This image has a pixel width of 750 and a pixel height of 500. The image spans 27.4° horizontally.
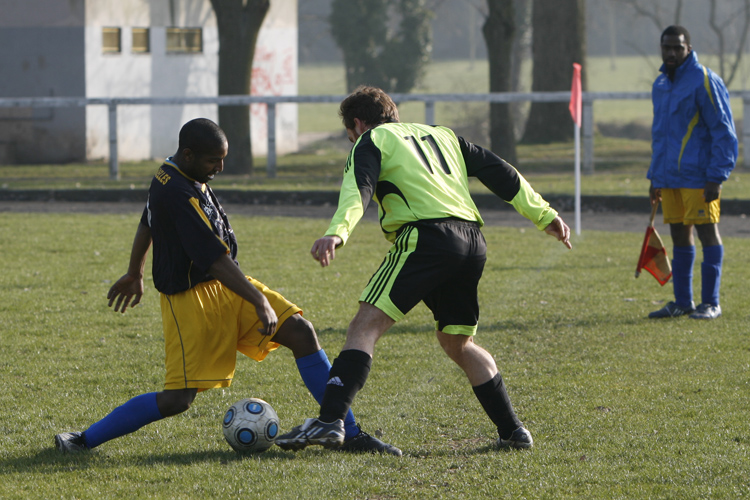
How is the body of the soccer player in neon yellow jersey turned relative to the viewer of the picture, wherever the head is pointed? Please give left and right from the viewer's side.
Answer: facing away from the viewer and to the left of the viewer

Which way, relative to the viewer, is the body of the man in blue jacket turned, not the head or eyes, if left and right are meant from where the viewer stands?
facing the viewer and to the left of the viewer

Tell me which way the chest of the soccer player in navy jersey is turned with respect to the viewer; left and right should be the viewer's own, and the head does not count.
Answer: facing to the right of the viewer

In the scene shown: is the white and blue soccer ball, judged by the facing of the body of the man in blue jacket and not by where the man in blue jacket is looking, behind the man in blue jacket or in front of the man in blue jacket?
in front

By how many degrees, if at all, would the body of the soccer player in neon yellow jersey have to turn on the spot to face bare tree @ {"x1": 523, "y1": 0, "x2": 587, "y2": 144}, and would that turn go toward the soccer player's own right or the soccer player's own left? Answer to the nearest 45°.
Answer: approximately 45° to the soccer player's own right

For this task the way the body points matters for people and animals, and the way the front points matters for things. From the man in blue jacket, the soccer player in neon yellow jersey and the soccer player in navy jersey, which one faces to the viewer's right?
the soccer player in navy jersey

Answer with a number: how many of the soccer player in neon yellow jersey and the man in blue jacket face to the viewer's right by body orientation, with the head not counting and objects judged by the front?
0

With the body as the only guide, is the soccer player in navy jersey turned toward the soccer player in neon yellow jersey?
yes

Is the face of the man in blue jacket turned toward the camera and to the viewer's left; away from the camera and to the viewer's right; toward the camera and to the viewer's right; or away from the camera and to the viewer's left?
toward the camera and to the viewer's left

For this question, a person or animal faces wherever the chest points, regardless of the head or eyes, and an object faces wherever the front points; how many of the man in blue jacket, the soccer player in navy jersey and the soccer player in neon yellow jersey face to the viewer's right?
1

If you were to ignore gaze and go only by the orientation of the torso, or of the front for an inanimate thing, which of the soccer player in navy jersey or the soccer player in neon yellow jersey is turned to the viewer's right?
the soccer player in navy jersey

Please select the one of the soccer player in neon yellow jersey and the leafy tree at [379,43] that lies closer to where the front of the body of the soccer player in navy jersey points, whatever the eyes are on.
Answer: the soccer player in neon yellow jersey

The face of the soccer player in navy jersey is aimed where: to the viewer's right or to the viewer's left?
to the viewer's right

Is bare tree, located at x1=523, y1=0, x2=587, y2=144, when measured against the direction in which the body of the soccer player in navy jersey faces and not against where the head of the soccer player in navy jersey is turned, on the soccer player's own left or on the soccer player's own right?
on the soccer player's own left

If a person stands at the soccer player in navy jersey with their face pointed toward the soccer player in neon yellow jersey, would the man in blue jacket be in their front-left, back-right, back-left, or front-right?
front-left

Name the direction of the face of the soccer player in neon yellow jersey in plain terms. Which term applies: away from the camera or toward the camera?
away from the camera
